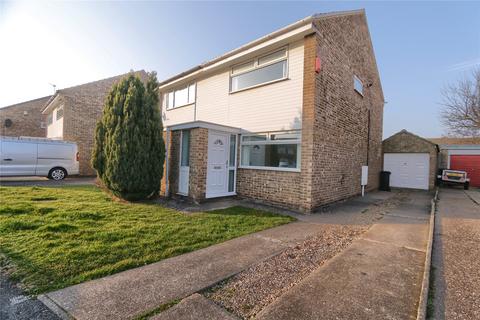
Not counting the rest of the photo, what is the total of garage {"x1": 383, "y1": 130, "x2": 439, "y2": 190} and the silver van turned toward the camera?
1

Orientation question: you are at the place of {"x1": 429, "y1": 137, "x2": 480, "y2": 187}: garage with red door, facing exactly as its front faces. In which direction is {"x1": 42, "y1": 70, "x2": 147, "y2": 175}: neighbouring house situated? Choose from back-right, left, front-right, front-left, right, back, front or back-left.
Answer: front-right

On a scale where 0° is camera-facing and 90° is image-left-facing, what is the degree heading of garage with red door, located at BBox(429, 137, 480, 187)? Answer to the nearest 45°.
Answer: approximately 0°

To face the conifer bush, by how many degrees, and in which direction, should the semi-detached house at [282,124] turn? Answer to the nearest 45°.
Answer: approximately 45° to its right

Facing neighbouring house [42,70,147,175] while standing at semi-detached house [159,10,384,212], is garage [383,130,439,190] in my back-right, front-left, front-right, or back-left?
back-right

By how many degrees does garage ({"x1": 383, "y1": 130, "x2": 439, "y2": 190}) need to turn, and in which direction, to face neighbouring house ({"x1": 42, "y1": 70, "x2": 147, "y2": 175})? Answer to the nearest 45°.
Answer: approximately 45° to its right

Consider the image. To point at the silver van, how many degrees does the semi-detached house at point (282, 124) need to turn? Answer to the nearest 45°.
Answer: approximately 45° to its right

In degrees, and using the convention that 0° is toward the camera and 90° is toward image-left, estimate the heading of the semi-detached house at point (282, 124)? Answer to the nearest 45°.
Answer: approximately 45°
